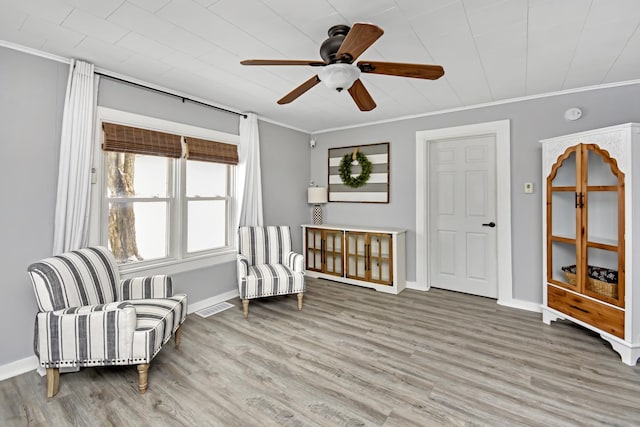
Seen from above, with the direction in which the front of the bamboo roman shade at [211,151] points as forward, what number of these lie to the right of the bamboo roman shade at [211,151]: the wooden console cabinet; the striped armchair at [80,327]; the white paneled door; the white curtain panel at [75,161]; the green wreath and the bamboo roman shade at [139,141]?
3

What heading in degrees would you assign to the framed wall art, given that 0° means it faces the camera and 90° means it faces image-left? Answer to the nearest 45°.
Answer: approximately 45°

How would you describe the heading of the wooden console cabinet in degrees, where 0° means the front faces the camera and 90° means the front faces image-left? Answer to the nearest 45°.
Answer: approximately 45°

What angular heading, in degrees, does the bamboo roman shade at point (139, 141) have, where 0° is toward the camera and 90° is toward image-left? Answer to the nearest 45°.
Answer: approximately 315°

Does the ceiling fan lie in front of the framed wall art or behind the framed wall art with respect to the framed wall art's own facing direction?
in front

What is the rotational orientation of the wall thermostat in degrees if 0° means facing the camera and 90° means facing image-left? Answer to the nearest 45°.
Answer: approximately 0°

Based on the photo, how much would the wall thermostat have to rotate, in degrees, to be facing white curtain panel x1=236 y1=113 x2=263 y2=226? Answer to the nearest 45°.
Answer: approximately 45° to its right

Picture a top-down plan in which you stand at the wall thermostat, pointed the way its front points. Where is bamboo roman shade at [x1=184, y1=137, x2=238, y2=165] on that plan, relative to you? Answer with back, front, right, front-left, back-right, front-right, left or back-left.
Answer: front-right

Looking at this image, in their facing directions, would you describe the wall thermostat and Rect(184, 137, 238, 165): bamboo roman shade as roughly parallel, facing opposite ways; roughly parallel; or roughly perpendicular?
roughly perpendicular

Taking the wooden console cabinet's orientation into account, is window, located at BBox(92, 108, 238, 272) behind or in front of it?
in front
